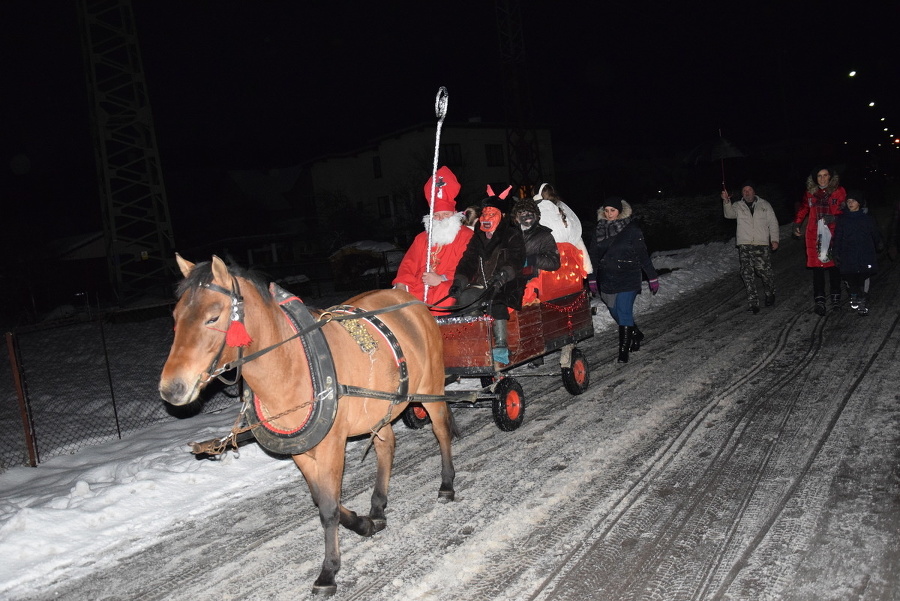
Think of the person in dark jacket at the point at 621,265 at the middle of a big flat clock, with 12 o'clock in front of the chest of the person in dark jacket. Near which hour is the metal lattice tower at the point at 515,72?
The metal lattice tower is roughly at 4 o'clock from the person in dark jacket.

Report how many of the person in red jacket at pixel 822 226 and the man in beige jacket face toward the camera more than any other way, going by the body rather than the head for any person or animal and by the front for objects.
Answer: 2

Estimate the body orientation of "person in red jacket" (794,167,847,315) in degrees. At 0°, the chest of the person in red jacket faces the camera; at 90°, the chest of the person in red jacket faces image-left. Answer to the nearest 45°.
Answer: approximately 0°

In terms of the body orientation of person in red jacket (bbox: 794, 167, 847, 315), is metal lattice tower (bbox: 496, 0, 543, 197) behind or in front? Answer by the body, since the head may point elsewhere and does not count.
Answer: behind

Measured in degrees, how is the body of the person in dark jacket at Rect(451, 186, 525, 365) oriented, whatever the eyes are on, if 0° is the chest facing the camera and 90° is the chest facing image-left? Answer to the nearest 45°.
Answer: approximately 45°

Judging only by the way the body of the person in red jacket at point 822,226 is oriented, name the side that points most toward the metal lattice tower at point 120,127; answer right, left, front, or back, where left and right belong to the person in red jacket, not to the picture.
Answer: right
